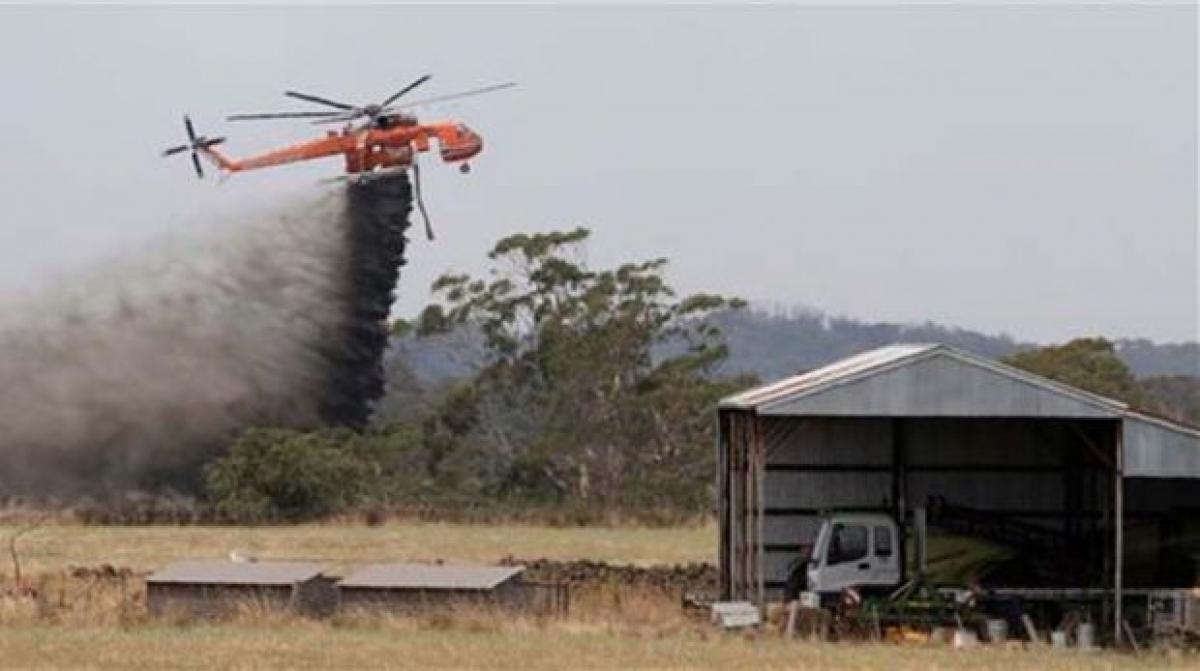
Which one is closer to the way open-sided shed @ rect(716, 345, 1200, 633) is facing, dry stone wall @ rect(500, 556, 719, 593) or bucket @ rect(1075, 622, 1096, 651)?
the bucket

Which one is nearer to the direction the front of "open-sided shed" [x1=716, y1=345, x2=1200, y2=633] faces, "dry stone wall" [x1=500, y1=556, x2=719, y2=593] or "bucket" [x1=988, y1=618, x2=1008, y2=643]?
the bucket

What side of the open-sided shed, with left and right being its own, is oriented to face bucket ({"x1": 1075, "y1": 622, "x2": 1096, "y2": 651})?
front

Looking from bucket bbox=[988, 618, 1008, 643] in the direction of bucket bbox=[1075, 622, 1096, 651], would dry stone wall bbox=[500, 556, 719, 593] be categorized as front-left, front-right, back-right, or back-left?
back-left

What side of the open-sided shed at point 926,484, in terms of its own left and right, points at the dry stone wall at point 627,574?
right

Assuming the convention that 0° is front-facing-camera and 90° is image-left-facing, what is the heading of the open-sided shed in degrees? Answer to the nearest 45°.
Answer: approximately 0°
